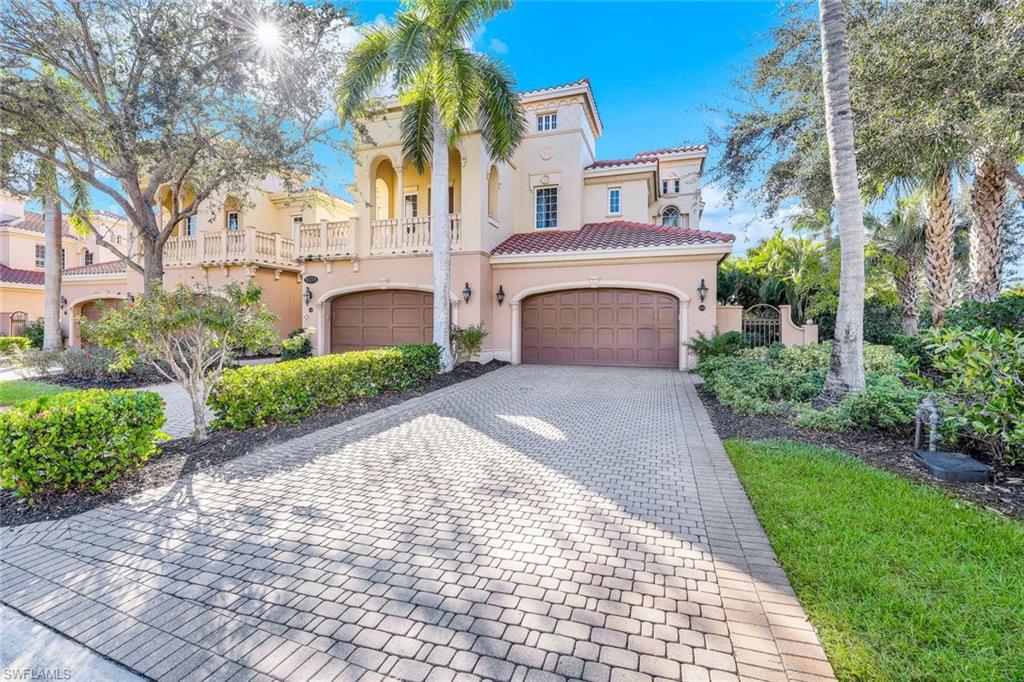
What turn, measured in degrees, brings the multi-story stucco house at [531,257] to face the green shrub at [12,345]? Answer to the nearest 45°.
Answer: approximately 90° to its right

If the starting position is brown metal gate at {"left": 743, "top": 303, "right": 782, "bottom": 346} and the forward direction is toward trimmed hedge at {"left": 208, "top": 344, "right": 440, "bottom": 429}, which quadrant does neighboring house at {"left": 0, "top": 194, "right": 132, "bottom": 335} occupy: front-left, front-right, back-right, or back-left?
front-right

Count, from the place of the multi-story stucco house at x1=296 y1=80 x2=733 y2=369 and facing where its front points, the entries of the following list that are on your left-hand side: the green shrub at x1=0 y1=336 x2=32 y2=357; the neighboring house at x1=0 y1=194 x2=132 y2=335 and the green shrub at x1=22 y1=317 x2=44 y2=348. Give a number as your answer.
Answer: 0

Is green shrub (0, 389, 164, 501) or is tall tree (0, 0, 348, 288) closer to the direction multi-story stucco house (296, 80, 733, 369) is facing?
the green shrub

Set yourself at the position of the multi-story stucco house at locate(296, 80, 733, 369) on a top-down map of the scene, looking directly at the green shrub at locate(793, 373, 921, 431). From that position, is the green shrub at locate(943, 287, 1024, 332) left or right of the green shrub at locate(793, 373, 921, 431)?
left

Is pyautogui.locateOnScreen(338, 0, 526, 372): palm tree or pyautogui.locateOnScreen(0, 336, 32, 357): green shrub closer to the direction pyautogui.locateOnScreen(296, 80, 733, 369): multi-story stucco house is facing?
the palm tree

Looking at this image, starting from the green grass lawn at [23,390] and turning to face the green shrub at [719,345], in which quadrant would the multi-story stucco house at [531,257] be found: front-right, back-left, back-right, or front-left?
front-left

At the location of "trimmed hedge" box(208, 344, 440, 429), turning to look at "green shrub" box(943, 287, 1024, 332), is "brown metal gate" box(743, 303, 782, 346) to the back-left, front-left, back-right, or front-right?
front-left

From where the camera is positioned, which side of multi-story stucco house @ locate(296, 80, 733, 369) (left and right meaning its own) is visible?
front

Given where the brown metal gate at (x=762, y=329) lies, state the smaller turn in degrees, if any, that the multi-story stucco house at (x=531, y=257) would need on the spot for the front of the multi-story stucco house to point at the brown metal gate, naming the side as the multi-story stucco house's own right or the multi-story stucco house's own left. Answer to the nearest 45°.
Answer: approximately 90° to the multi-story stucco house's own left

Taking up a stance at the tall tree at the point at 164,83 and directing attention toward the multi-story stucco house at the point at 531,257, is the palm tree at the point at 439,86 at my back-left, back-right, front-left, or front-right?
front-right

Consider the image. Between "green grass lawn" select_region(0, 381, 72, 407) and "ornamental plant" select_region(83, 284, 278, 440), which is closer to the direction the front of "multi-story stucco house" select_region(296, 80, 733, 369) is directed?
the ornamental plant

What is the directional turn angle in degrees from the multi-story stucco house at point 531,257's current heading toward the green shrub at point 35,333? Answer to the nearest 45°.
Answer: approximately 90° to its right

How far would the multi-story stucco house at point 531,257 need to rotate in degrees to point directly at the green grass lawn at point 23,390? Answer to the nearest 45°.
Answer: approximately 45° to its right

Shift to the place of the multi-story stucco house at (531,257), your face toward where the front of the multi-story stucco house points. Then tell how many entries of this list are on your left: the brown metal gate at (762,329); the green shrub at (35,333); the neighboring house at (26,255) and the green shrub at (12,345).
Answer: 1

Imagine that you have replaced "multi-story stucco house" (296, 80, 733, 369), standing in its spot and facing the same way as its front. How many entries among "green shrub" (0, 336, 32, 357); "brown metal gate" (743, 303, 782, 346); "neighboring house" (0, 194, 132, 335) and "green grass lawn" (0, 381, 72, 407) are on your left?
1
